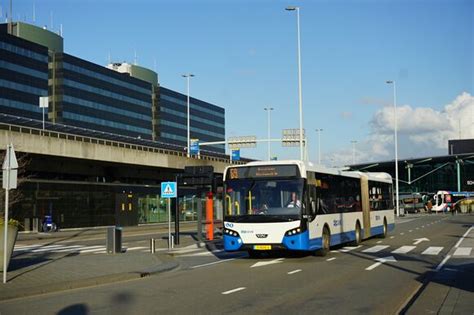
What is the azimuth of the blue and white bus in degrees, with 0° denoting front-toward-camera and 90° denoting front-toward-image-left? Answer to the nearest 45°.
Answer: approximately 45°

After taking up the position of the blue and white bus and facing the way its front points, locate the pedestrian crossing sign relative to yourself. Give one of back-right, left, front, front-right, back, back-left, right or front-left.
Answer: right

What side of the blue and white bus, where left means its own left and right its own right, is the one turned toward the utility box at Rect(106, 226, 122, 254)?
front
